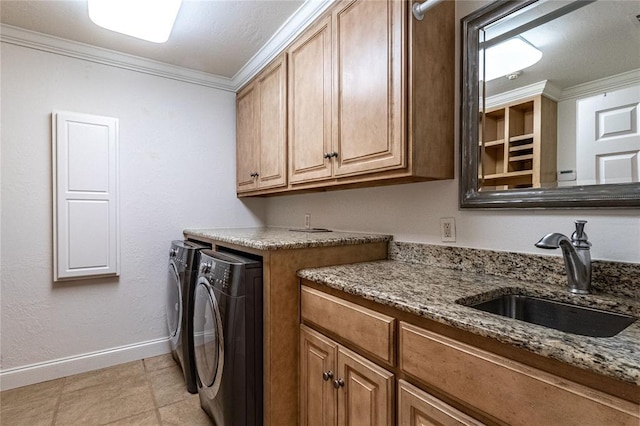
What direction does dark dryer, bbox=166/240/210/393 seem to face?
to the viewer's left

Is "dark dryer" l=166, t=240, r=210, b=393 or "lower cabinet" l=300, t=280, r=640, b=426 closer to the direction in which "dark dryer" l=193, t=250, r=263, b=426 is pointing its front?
the dark dryer

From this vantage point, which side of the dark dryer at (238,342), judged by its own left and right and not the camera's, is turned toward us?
left

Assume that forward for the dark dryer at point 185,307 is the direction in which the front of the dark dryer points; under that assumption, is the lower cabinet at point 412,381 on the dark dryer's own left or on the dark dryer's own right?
on the dark dryer's own left

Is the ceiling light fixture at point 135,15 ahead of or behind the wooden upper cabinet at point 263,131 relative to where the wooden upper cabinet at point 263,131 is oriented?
ahead

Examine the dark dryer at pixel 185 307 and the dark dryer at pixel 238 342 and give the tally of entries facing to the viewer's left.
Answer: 2

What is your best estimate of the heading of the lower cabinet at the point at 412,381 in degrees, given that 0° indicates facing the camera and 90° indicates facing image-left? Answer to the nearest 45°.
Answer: approximately 45°

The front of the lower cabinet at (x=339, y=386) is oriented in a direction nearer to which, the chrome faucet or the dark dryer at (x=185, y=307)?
the dark dryer
